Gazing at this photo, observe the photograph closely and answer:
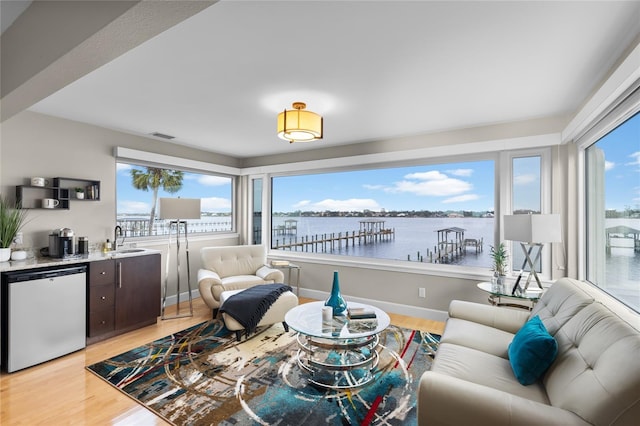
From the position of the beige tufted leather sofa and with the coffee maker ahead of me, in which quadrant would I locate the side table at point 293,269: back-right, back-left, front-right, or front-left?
front-right

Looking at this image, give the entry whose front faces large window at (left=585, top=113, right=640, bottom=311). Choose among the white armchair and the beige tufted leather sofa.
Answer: the white armchair

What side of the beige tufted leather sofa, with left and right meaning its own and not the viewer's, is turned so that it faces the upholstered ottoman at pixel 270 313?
front

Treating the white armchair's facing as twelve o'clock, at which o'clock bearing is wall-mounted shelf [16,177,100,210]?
The wall-mounted shelf is roughly at 4 o'clock from the white armchair.

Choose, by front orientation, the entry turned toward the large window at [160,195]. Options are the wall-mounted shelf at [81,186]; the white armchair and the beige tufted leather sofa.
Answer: the beige tufted leather sofa

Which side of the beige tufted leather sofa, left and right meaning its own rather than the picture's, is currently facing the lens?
left

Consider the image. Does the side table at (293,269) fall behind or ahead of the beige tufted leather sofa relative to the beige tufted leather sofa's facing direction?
ahead

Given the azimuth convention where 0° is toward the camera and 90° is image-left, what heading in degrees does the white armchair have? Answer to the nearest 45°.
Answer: approximately 315°

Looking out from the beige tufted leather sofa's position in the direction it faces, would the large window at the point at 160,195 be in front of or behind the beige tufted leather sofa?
in front

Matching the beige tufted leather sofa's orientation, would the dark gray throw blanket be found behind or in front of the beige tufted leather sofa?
in front
